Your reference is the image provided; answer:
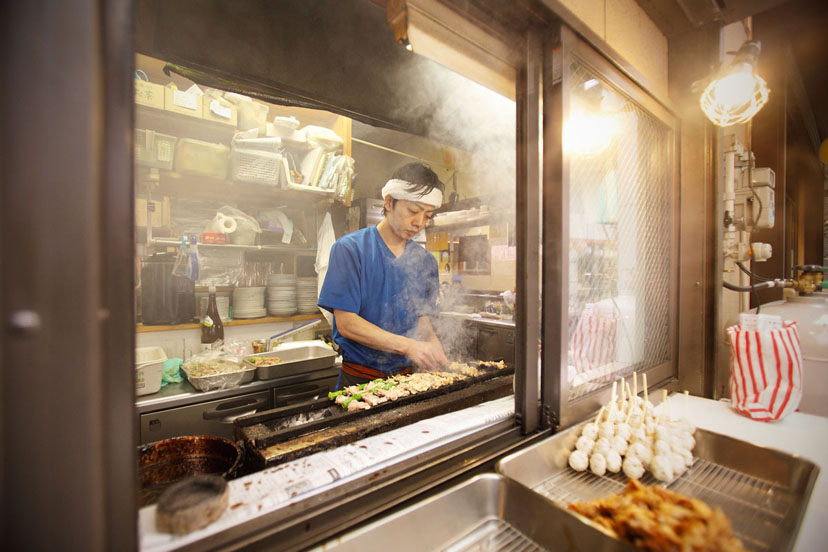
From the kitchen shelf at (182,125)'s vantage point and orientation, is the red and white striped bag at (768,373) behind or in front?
in front

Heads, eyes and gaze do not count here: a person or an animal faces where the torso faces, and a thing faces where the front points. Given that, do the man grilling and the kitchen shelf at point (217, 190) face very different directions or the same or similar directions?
same or similar directions

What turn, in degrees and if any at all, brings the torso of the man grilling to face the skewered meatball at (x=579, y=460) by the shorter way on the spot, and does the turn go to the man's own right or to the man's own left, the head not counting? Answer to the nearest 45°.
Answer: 0° — they already face it

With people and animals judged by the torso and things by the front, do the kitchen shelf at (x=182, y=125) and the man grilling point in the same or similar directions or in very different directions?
same or similar directions

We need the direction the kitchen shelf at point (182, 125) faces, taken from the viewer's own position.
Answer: facing the viewer and to the right of the viewer

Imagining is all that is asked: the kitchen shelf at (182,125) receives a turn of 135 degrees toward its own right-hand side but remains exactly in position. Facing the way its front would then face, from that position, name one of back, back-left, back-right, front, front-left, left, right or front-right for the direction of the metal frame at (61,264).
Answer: left

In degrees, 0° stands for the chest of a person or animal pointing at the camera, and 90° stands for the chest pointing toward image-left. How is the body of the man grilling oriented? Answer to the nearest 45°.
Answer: approximately 315°

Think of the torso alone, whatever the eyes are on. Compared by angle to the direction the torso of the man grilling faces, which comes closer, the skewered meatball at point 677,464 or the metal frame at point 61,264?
the skewered meatball

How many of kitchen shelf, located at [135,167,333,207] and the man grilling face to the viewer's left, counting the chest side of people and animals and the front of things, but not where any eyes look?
0

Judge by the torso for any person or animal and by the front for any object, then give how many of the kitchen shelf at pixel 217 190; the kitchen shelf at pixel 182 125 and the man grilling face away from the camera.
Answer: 0

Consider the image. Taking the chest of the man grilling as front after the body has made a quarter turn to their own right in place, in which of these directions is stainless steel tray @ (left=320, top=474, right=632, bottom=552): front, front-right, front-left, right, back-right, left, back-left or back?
front-left

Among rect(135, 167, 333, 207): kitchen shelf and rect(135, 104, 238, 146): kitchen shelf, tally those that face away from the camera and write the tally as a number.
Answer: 0
